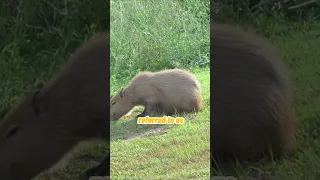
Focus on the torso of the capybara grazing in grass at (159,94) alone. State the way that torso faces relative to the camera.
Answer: to the viewer's left
